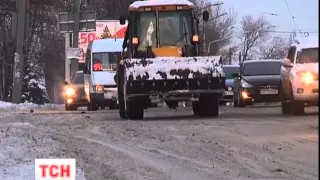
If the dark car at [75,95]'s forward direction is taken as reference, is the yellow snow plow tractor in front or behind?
in front

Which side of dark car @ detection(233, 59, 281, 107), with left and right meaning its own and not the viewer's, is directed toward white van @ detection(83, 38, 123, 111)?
right

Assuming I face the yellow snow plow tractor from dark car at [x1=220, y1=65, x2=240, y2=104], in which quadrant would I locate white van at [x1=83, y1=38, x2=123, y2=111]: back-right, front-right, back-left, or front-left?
front-right

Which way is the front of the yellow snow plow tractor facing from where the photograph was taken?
facing the viewer

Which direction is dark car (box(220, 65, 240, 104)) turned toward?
toward the camera

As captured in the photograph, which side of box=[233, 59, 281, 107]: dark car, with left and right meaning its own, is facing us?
front

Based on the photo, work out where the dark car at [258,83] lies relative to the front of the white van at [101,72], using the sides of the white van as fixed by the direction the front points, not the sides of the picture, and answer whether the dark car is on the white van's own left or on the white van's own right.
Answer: on the white van's own left

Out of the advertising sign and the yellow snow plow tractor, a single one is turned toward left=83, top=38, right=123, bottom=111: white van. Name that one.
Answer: the advertising sign

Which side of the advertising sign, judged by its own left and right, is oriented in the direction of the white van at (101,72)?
front

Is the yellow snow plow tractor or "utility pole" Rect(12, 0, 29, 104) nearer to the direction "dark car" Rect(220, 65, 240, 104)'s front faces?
the yellow snow plow tractor

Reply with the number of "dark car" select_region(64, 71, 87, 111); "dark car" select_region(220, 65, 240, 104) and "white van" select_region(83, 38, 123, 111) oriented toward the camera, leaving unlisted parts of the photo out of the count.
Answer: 3
